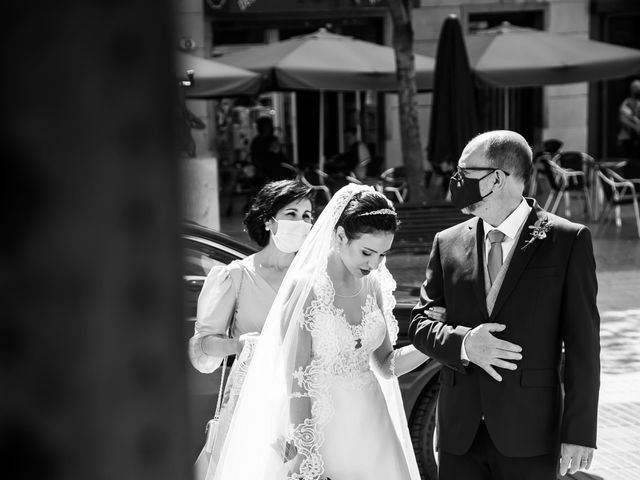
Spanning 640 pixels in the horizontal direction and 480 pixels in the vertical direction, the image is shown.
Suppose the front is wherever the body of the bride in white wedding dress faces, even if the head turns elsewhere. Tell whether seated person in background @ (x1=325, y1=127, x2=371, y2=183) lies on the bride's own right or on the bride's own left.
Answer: on the bride's own left

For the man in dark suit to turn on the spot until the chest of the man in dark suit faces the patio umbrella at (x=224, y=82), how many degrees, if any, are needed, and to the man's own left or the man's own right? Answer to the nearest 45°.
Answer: approximately 135° to the man's own right

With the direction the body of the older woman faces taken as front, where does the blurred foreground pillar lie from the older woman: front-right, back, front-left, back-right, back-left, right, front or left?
front-right

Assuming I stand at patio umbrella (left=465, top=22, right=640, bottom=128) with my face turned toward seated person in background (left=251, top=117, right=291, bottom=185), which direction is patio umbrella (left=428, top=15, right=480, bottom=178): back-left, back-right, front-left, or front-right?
front-left

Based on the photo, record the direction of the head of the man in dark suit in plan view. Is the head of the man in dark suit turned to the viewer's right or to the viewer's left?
to the viewer's left

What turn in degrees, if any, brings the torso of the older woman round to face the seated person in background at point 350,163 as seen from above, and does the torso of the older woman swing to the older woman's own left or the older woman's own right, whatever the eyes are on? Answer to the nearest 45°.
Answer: approximately 135° to the older woman's own left

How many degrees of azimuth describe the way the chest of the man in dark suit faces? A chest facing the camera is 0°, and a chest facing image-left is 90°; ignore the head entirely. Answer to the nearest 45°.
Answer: approximately 45°

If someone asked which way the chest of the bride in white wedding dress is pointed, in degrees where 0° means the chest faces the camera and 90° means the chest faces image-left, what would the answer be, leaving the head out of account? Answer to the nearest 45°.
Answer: approximately 315°
